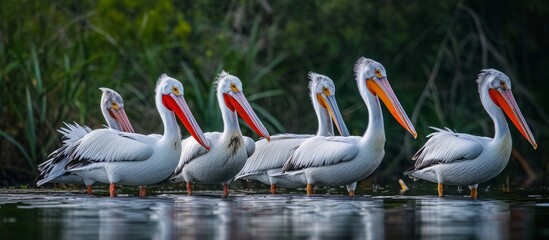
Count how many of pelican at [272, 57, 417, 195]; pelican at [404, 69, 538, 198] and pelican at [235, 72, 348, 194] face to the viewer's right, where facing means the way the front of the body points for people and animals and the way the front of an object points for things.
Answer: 3

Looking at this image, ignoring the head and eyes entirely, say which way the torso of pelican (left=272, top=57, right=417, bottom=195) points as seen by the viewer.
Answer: to the viewer's right

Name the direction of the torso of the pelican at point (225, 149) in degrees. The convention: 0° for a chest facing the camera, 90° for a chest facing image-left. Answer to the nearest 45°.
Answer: approximately 315°

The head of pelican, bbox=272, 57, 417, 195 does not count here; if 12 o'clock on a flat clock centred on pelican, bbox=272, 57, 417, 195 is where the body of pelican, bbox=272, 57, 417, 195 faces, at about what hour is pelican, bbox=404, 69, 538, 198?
pelican, bbox=404, 69, 538, 198 is roughly at 12 o'clock from pelican, bbox=272, 57, 417, 195.

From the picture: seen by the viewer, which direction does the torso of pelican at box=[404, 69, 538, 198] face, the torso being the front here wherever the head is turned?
to the viewer's right

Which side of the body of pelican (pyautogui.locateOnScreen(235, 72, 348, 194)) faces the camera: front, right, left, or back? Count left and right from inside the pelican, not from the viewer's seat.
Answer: right

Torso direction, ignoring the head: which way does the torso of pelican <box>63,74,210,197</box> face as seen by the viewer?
to the viewer's right

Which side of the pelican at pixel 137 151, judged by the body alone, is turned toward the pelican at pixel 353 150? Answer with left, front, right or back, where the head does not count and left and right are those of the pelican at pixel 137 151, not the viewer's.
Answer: front

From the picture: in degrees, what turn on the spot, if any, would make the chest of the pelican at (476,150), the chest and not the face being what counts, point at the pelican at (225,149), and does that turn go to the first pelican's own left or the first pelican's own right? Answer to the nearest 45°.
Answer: approximately 180°
